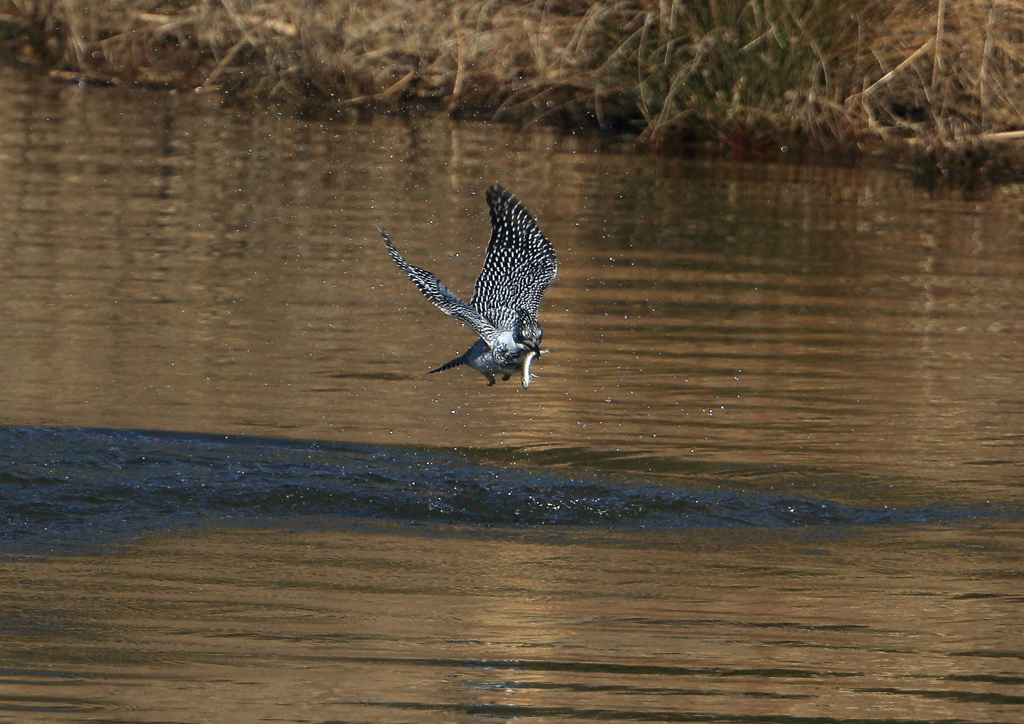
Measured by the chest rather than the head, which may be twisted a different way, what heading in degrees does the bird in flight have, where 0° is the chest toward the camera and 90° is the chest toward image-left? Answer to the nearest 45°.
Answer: approximately 315°
